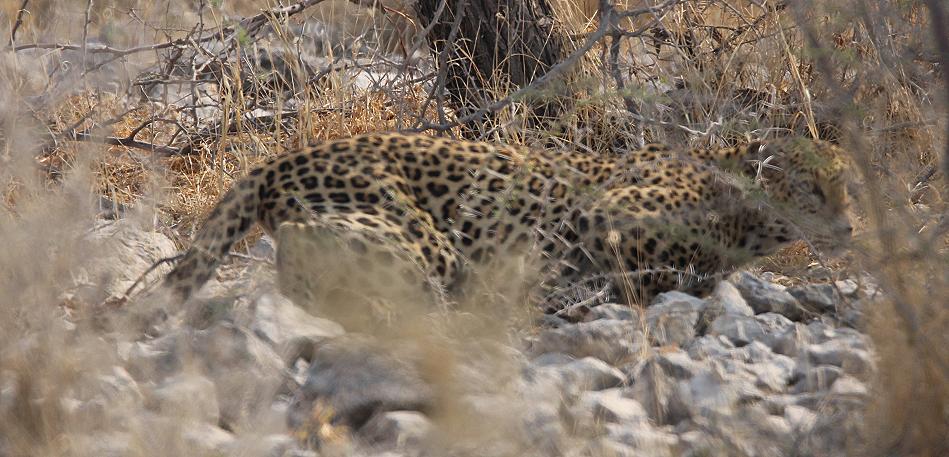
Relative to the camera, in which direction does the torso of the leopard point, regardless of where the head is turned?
to the viewer's right

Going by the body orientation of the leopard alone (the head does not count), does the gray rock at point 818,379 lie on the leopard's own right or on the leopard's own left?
on the leopard's own right

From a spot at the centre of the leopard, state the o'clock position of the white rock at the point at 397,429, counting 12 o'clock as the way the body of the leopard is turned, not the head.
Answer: The white rock is roughly at 3 o'clock from the leopard.

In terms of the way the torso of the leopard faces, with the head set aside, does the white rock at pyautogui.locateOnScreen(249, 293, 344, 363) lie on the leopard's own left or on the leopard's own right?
on the leopard's own right

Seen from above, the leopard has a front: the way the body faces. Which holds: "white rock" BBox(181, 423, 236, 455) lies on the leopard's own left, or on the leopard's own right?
on the leopard's own right

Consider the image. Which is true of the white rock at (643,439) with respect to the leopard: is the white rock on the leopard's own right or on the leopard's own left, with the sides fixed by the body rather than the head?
on the leopard's own right

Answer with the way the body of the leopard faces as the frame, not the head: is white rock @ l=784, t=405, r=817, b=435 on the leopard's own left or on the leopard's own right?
on the leopard's own right

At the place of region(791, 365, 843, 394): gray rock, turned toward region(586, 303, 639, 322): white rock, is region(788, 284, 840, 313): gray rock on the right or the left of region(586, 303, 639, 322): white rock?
right

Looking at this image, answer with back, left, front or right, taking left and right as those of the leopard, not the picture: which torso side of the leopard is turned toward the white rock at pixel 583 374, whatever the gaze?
right

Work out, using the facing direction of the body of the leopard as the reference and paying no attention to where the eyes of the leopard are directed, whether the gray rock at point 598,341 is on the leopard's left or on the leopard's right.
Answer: on the leopard's right

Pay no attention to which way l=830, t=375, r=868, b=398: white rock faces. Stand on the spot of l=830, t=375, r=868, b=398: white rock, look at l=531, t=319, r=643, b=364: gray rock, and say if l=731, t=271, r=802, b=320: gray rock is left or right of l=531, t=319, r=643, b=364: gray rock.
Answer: right

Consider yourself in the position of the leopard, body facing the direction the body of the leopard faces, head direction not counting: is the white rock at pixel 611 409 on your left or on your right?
on your right

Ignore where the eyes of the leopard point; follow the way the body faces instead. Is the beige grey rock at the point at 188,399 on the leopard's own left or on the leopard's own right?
on the leopard's own right
